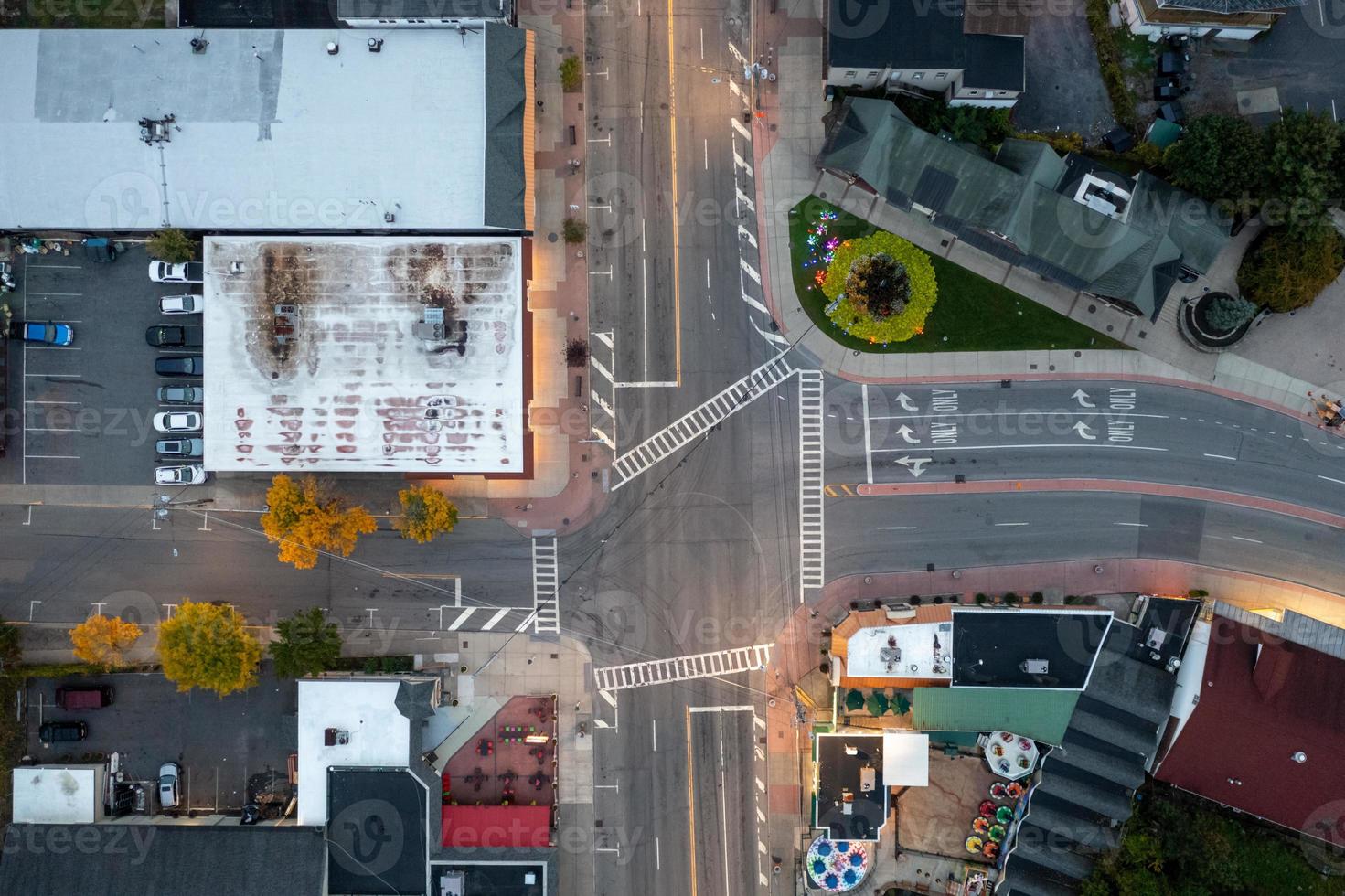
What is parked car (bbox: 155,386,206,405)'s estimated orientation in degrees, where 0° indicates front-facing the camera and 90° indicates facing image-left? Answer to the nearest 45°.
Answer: approximately 270°

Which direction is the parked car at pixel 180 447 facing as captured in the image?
to the viewer's right

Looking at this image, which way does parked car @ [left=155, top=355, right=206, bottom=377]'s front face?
to the viewer's right
